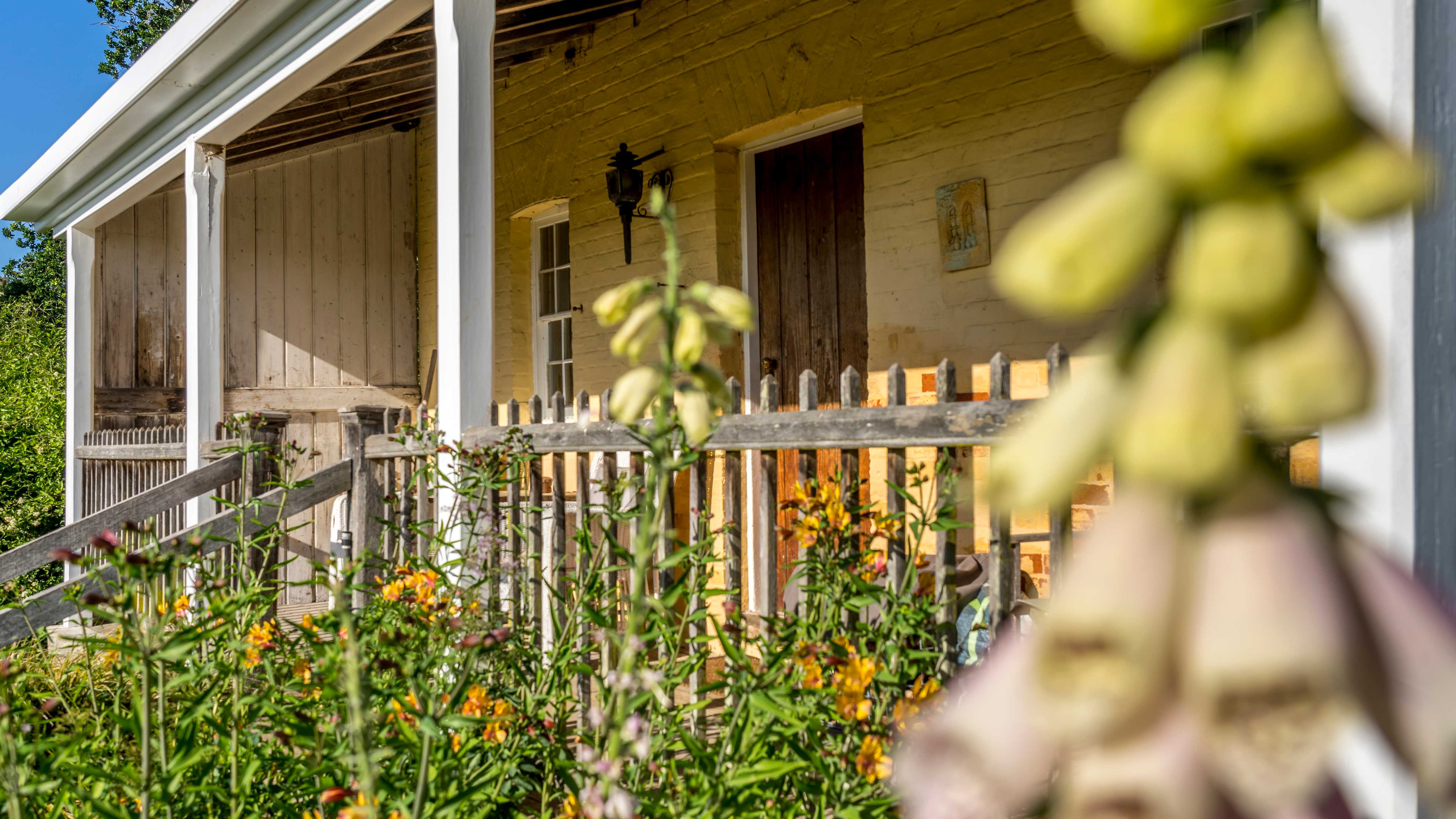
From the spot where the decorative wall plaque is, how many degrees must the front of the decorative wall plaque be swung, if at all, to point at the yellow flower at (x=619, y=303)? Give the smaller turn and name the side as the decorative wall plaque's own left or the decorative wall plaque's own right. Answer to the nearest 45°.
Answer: approximately 45° to the decorative wall plaque's own left

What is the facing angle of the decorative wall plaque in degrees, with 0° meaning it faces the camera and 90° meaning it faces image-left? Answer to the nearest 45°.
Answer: approximately 45°

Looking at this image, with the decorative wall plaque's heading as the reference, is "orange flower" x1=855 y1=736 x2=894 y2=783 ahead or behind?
ahead

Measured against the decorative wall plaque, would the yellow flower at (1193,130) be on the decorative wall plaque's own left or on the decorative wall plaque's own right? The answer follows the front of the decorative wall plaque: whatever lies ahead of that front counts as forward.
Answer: on the decorative wall plaque's own left

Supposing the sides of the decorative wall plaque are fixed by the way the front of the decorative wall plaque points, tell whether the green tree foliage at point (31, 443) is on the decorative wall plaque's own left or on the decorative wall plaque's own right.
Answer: on the decorative wall plaque's own right

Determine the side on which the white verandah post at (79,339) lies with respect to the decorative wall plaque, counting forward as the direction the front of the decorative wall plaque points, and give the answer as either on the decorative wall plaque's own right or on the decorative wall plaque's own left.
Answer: on the decorative wall plaque's own right

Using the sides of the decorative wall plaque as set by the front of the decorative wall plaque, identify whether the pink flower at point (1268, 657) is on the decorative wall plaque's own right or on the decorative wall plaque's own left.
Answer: on the decorative wall plaque's own left

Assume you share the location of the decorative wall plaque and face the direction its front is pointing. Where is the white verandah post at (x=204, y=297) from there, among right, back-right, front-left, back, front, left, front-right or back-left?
front-right

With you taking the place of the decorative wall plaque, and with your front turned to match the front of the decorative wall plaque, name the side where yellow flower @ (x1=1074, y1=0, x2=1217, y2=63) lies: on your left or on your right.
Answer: on your left

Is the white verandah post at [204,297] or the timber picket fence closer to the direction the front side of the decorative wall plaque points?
the timber picket fence

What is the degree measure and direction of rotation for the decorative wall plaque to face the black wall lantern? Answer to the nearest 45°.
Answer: approximately 90° to its right

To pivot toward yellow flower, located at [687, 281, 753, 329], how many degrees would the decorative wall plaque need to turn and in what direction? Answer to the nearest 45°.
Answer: approximately 45° to its left

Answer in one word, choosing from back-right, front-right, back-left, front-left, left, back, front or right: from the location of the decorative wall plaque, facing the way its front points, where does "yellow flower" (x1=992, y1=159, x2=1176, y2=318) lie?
front-left
